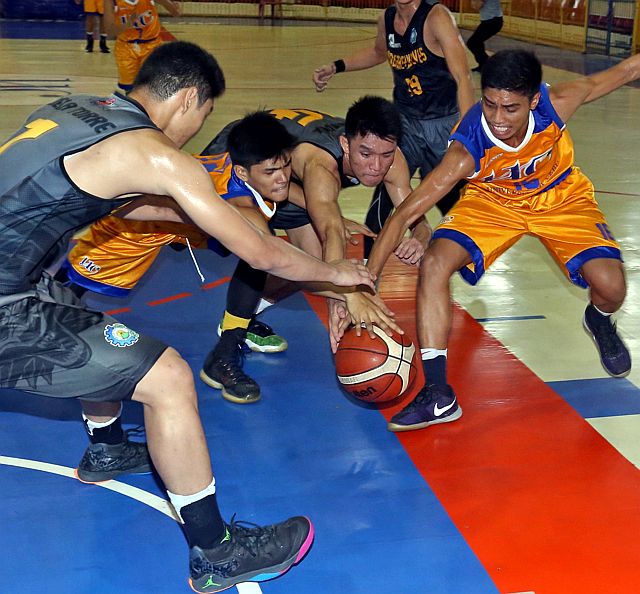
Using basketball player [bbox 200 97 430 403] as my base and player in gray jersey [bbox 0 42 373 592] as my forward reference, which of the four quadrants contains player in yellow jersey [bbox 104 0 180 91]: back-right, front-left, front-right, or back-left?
back-right

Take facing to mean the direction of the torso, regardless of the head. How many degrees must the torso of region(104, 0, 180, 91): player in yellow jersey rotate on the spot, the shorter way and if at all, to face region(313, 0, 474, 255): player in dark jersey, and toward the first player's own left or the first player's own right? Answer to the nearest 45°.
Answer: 0° — they already face them

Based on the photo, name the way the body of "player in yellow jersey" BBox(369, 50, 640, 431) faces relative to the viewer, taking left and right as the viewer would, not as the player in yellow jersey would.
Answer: facing the viewer

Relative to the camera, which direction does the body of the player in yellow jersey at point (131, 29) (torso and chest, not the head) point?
toward the camera

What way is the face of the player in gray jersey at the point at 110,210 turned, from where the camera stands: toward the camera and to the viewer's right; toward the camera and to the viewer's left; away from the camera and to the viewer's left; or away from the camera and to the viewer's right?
away from the camera and to the viewer's right

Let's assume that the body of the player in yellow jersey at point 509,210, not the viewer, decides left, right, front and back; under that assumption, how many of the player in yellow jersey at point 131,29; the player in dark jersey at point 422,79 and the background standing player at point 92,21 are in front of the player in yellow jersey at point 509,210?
0

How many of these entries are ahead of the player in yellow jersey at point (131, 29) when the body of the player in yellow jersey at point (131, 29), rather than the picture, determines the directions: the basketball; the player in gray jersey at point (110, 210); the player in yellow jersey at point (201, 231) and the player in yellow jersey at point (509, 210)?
4

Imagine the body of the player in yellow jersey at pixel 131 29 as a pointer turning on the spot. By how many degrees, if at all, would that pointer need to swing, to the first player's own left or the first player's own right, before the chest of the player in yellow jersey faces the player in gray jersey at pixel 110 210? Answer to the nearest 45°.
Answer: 0° — they already face them

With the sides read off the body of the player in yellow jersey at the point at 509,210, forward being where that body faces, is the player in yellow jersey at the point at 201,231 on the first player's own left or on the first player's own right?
on the first player's own right

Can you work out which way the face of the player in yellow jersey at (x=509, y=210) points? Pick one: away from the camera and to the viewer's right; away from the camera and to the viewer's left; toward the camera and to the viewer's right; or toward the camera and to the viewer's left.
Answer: toward the camera and to the viewer's left

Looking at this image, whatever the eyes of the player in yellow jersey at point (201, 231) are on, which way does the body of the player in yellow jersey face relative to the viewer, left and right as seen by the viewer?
facing the viewer and to the right of the viewer

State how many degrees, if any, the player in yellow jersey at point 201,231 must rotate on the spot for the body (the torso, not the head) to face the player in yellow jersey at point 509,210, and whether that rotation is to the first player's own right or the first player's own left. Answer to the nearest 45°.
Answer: approximately 45° to the first player's own left
